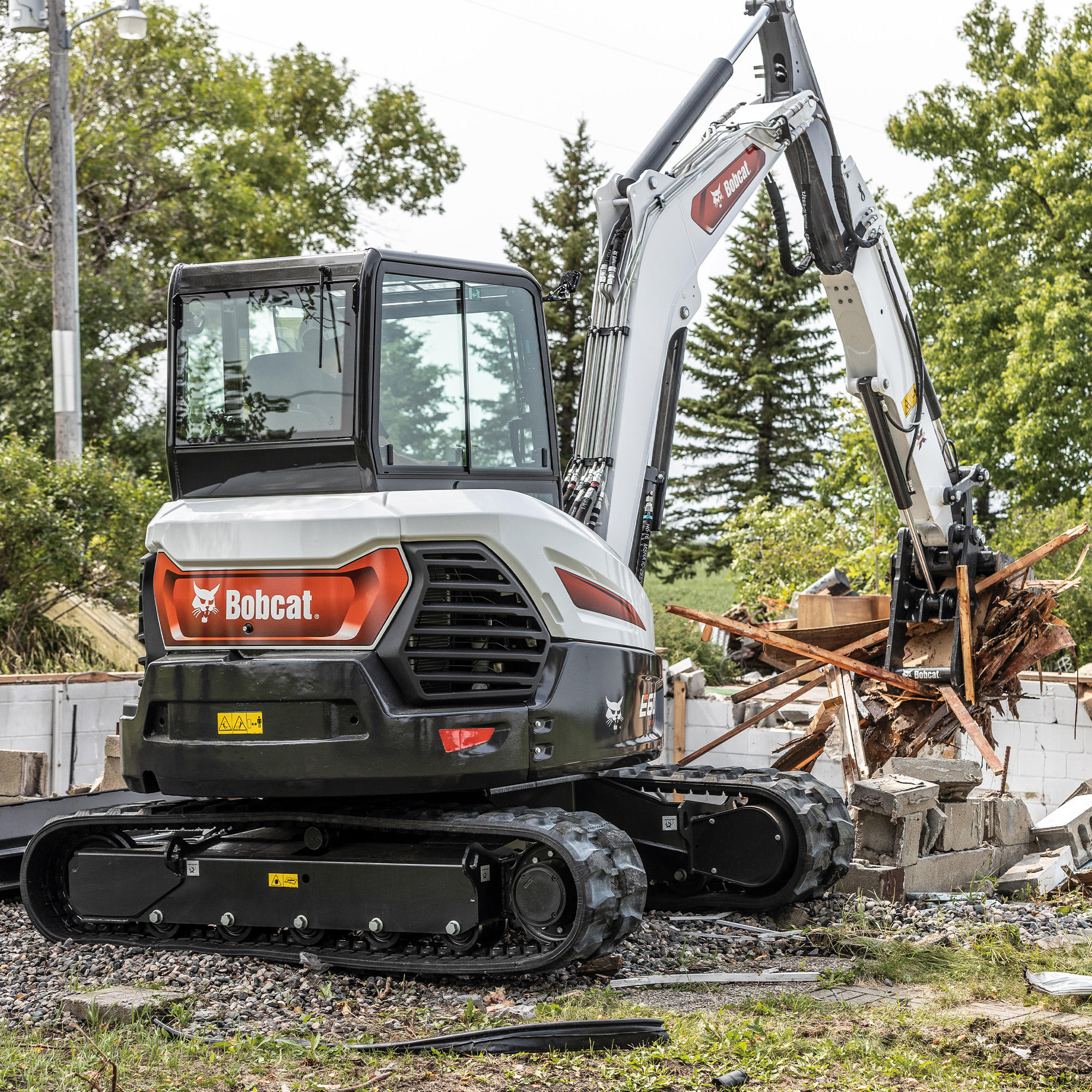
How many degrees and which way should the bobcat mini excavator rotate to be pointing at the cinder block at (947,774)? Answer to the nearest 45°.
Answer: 0° — it already faces it

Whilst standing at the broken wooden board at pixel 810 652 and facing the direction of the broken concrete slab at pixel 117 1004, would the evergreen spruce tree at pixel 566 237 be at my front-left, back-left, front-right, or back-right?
back-right

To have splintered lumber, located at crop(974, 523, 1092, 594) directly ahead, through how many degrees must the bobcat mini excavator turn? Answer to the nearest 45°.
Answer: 0° — it already faces it

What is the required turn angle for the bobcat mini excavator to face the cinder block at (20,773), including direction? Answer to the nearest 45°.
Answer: approximately 90° to its left

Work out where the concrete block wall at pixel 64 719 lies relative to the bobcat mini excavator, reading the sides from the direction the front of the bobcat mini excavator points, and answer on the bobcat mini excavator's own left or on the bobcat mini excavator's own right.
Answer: on the bobcat mini excavator's own left

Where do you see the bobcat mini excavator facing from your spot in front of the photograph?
facing away from the viewer and to the right of the viewer

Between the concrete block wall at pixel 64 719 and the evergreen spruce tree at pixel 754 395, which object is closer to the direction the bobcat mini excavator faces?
the evergreen spruce tree

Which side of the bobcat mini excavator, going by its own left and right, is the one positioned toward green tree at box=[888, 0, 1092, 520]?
front

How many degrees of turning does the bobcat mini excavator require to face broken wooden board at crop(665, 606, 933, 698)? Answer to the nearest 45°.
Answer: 0° — it already faces it

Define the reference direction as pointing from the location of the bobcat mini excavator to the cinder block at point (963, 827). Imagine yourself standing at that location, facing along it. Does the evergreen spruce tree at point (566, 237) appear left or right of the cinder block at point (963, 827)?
left

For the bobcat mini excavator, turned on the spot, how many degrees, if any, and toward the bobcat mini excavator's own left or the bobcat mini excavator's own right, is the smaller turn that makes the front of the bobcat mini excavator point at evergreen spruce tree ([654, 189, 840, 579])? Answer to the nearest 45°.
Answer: approximately 45° to the bobcat mini excavator's own left

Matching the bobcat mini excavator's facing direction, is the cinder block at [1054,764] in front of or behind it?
in front

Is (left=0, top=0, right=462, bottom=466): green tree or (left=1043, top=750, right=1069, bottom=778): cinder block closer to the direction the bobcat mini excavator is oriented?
the cinder block

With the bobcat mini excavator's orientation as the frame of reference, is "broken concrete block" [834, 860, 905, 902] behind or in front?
in front
